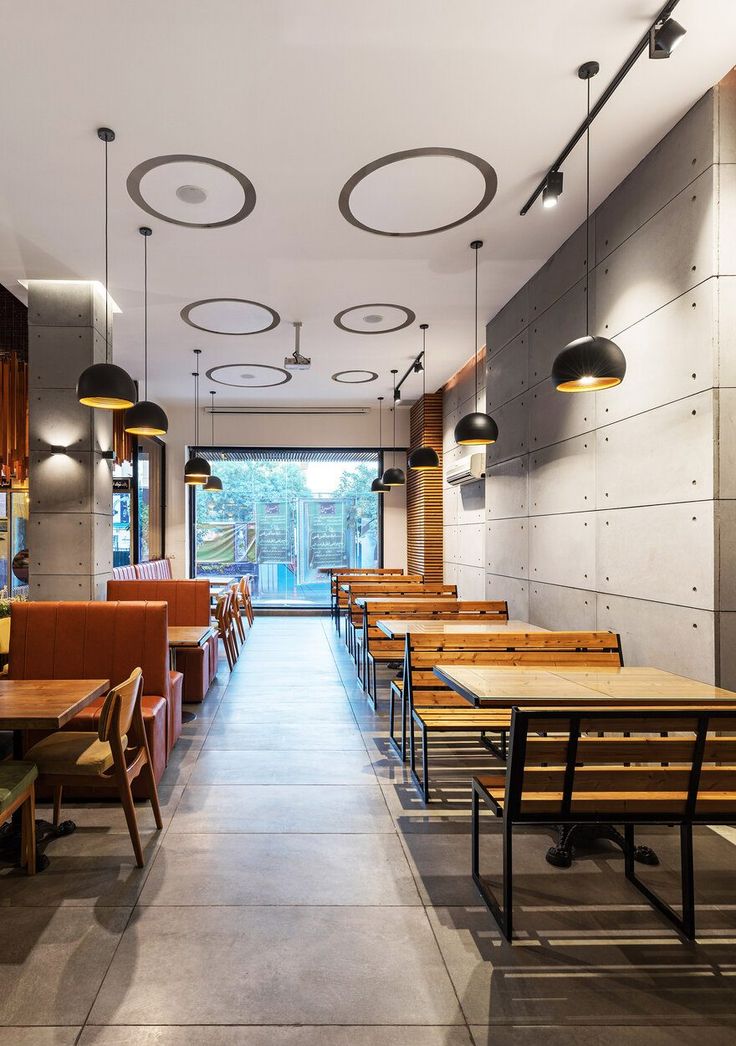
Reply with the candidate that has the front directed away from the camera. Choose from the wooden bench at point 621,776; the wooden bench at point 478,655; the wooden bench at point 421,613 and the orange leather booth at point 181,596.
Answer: the wooden bench at point 621,776

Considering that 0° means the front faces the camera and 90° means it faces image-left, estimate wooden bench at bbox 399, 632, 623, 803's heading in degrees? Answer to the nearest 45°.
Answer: approximately 0°

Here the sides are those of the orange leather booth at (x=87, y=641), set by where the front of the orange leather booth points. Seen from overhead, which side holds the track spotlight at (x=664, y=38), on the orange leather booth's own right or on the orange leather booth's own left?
on the orange leather booth's own left

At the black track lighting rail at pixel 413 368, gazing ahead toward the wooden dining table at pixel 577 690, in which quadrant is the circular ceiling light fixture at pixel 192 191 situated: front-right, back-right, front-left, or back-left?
front-right

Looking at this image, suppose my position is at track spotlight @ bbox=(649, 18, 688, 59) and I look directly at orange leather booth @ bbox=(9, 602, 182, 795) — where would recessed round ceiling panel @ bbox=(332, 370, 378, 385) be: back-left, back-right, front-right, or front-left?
front-right

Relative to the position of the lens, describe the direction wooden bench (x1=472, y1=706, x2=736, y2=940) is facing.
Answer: facing away from the viewer

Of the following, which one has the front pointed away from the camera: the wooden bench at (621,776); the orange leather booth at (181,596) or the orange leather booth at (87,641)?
the wooden bench

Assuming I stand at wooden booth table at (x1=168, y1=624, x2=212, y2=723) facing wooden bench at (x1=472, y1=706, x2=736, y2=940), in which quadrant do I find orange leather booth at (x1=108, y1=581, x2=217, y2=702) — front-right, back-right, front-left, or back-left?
back-left

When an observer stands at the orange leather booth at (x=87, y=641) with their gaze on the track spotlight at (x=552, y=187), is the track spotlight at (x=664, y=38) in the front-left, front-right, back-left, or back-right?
front-right

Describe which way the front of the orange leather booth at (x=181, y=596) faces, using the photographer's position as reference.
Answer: facing the viewer

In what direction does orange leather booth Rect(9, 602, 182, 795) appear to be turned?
toward the camera

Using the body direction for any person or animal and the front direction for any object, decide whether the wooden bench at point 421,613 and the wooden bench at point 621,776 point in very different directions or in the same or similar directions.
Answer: very different directions
